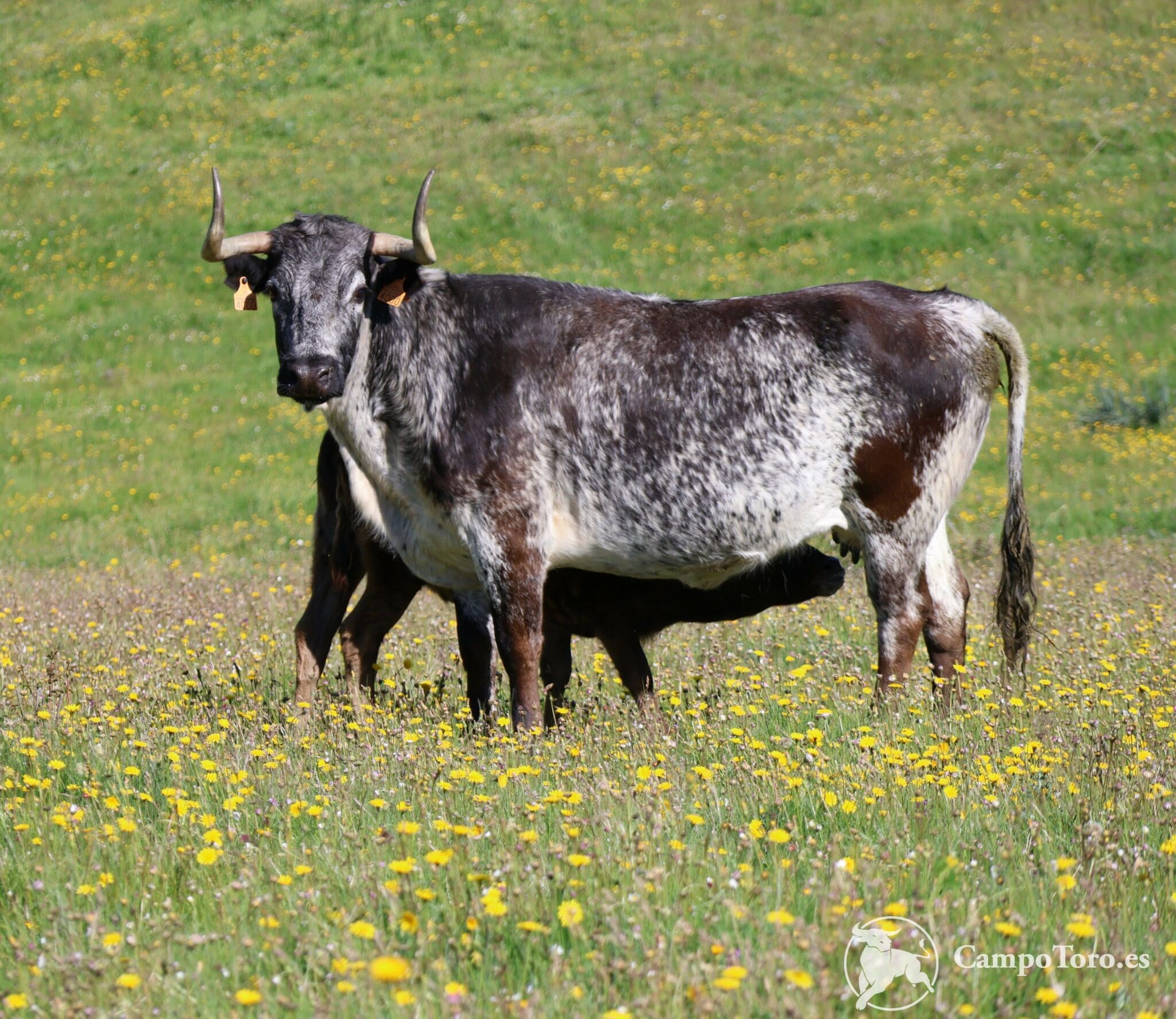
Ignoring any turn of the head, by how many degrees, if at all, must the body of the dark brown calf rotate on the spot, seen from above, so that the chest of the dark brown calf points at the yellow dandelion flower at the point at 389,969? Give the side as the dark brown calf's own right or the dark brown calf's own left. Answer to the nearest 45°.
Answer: approximately 90° to the dark brown calf's own right

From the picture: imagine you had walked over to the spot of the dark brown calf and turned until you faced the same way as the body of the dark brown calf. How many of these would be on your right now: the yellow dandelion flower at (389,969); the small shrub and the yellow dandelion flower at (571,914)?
2

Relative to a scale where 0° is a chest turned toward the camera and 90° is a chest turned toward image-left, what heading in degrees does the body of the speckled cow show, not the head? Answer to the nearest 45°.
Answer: approximately 90°

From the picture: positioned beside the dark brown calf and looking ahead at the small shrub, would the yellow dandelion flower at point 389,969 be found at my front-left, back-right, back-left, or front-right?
back-right

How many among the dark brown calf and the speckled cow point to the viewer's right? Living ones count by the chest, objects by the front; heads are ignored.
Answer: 1

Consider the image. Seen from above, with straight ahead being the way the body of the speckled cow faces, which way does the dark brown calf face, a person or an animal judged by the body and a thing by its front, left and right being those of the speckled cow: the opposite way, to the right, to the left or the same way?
the opposite way

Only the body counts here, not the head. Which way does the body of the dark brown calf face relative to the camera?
to the viewer's right

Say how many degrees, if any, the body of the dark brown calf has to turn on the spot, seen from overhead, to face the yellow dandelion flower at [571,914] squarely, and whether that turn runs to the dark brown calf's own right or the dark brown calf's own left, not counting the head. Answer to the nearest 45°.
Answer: approximately 90° to the dark brown calf's own right

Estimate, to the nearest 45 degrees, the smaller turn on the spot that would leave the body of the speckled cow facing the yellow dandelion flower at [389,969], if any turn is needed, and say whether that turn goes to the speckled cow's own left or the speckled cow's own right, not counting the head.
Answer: approximately 90° to the speckled cow's own left

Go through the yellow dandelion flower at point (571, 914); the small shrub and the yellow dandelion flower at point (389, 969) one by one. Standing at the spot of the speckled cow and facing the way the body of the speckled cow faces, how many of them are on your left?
2
